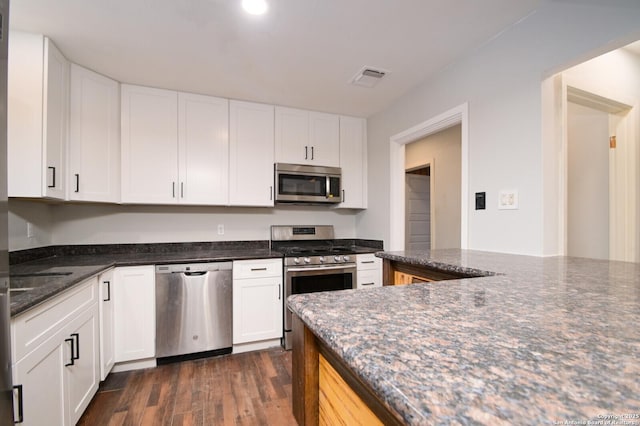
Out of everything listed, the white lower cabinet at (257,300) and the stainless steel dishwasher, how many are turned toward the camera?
2

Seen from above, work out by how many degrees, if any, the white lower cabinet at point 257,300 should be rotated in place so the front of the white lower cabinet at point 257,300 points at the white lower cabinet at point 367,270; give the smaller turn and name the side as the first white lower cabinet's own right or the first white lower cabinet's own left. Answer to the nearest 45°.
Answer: approximately 90° to the first white lower cabinet's own left

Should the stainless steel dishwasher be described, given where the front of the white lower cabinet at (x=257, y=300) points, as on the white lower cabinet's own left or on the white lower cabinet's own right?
on the white lower cabinet's own right

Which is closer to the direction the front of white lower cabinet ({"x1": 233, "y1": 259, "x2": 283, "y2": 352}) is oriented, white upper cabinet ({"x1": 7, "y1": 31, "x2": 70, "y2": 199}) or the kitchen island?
the kitchen island

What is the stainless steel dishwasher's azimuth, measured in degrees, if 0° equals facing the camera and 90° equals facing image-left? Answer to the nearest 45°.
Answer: approximately 0°

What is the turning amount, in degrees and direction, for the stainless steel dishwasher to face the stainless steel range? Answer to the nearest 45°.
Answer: approximately 90° to its left

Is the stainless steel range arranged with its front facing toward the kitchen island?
yes

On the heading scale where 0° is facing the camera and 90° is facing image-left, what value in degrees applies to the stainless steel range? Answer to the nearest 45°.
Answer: approximately 0°
